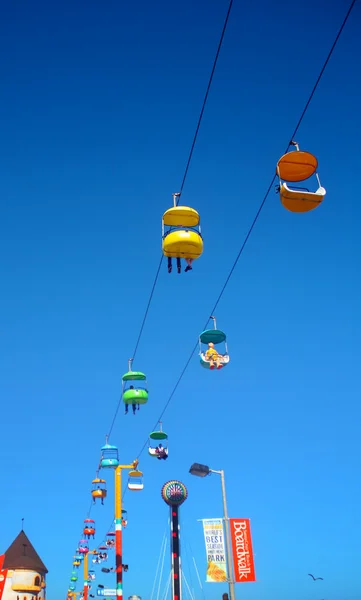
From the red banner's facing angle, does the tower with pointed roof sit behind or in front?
behind

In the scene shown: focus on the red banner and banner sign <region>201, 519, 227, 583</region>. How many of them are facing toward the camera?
2

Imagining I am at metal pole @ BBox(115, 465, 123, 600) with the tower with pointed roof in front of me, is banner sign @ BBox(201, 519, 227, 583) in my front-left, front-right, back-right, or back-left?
back-left

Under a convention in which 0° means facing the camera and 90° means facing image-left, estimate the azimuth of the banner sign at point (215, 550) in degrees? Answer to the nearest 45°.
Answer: approximately 0°

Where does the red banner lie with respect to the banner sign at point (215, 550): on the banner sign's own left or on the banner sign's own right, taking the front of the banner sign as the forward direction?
on the banner sign's own left

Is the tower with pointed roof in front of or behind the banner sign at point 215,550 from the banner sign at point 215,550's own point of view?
behind
